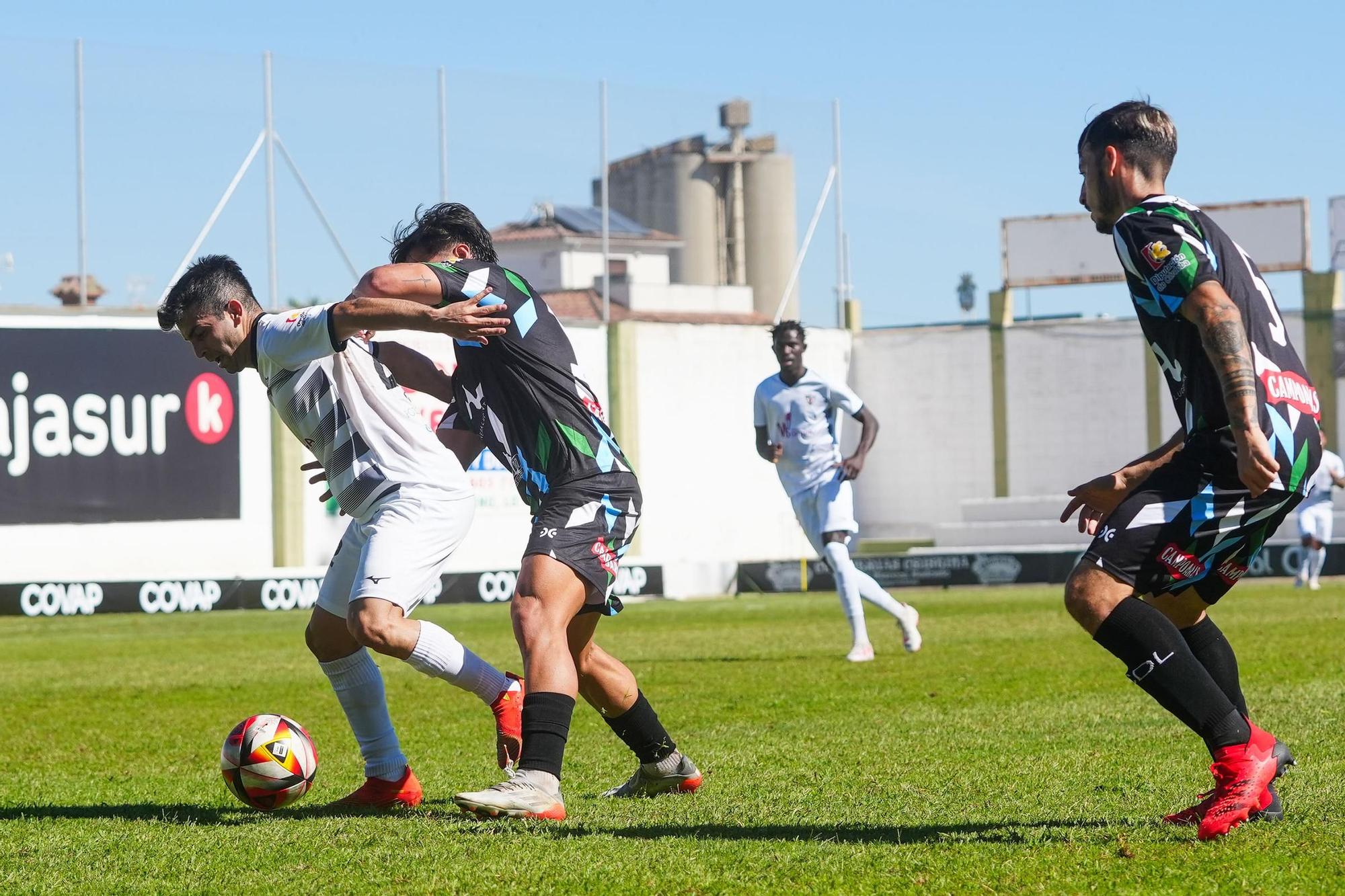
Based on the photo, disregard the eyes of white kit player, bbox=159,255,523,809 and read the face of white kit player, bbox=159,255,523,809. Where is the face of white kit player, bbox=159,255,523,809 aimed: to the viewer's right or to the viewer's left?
to the viewer's left

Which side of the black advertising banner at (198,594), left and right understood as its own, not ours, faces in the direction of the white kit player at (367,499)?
front

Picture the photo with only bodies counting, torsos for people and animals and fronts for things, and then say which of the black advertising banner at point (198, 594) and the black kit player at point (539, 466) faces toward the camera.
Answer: the black advertising banner

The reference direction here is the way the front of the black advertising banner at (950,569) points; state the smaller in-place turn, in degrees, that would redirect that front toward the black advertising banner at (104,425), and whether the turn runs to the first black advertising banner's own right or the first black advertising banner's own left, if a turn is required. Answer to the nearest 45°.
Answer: approximately 90° to the first black advertising banner's own right

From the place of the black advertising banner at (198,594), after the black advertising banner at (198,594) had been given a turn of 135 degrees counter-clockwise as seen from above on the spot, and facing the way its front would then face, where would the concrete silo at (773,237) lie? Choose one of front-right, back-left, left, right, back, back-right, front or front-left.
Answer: front

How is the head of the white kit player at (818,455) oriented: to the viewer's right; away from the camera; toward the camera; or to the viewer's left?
toward the camera

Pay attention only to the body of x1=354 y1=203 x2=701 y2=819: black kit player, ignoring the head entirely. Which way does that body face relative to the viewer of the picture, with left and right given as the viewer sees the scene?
facing to the left of the viewer

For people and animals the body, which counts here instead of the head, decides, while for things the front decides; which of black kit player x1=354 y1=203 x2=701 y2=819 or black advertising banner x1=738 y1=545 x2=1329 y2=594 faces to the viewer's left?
the black kit player

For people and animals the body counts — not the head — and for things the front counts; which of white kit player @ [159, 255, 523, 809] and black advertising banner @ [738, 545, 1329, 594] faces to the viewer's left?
the white kit player

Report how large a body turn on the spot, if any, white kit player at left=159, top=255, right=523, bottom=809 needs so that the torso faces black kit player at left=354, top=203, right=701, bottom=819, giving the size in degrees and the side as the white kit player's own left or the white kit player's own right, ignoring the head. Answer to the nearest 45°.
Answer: approximately 135° to the white kit player's own left

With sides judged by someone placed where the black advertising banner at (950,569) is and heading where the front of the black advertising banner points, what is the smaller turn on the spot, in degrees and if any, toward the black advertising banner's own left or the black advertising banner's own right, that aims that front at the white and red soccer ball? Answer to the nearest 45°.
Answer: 0° — it already faces it

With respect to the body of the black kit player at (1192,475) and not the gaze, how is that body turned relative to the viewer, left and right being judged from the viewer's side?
facing to the left of the viewer

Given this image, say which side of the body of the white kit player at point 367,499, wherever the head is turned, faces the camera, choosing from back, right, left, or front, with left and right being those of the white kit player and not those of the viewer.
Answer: left

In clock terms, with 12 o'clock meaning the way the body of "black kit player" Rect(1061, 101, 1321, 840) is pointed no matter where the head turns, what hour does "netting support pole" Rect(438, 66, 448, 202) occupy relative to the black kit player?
The netting support pole is roughly at 2 o'clock from the black kit player.

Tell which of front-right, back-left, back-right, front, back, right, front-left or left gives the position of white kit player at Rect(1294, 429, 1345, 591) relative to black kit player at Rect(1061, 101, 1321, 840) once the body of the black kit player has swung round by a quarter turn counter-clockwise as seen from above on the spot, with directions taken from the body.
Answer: back

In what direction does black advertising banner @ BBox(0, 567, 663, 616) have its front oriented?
toward the camera

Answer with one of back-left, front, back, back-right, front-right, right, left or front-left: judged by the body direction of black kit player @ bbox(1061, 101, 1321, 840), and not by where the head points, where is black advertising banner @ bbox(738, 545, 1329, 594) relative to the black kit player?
right

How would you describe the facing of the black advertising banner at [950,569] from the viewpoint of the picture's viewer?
facing the viewer
